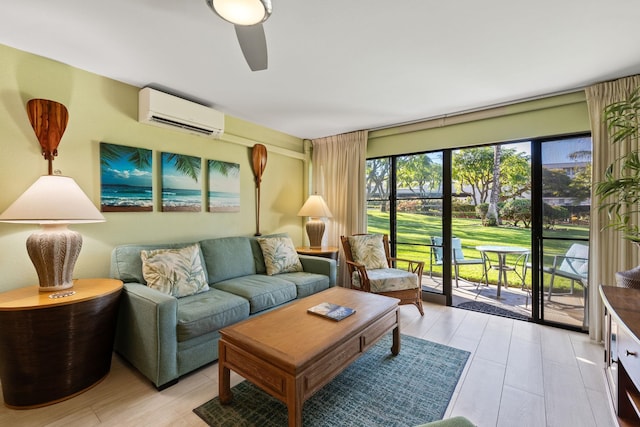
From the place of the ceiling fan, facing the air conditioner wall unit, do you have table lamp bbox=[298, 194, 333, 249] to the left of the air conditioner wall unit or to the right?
right

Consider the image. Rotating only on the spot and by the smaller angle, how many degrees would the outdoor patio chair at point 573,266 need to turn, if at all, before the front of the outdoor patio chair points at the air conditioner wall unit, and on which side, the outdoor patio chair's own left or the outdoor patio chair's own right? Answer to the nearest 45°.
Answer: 0° — it already faces it

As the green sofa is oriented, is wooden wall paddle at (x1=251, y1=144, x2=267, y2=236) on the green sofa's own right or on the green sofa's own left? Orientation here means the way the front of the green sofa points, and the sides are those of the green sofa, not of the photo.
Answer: on the green sofa's own left

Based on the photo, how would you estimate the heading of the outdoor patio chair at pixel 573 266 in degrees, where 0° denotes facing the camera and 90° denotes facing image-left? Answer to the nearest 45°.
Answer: approximately 45°

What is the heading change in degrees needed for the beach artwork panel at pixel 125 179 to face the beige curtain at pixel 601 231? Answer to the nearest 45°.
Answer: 0° — it already faces it

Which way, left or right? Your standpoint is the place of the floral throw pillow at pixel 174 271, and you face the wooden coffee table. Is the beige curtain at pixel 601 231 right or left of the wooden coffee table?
left
